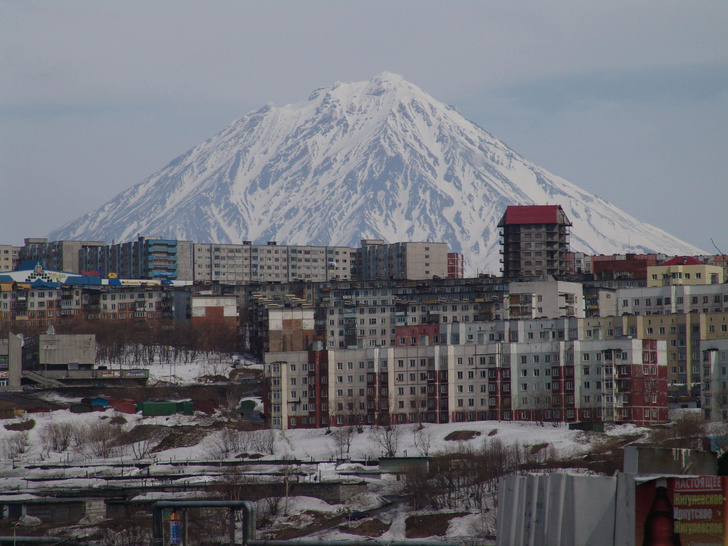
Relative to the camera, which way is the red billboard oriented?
toward the camera
